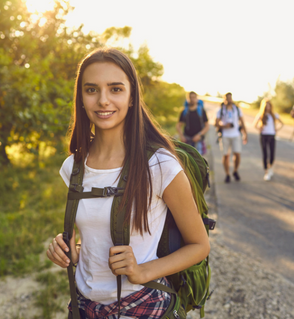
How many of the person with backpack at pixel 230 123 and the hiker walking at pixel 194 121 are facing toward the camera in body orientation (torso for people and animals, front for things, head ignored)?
2

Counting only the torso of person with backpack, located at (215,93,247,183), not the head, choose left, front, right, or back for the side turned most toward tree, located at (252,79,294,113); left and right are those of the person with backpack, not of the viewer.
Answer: back

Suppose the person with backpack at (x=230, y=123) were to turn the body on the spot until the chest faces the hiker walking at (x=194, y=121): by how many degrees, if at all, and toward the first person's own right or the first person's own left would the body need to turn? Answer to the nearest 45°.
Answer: approximately 45° to the first person's own right

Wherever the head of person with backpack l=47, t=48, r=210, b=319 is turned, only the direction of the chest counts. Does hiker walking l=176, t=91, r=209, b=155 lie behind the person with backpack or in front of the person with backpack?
behind

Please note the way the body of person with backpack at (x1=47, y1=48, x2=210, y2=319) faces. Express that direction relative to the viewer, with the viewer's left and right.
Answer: facing the viewer and to the left of the viewer

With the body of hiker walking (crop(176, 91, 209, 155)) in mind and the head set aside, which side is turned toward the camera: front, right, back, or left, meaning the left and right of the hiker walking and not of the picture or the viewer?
front

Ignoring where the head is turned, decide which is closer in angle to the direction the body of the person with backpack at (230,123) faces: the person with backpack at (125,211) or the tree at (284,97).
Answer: the person with backpack

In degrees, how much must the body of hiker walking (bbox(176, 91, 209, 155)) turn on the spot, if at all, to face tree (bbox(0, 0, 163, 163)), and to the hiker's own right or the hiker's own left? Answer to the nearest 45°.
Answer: approximately 45° to the hiker's own right

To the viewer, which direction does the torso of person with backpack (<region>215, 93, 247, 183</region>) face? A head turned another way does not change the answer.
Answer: toward the camera

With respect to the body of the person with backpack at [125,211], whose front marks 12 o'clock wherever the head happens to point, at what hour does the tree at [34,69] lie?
The tree is roughly at 4 o'clock from the person with backpack.

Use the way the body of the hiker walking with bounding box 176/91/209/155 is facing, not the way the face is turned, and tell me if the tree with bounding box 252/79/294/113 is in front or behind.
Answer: behind

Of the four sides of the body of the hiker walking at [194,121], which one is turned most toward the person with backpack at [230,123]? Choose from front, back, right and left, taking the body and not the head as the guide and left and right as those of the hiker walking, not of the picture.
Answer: left
